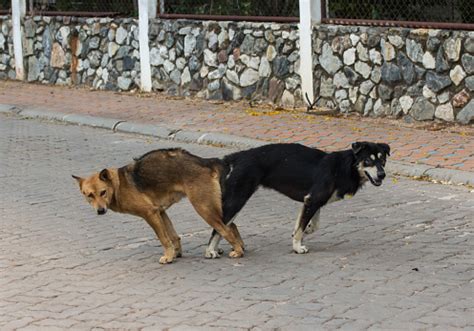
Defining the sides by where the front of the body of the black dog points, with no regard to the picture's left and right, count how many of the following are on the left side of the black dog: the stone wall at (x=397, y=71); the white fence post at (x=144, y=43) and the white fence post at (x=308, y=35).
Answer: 3

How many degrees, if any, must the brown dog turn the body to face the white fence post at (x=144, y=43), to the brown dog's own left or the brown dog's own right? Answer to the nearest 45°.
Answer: approximately 90° to the brown dog's own right

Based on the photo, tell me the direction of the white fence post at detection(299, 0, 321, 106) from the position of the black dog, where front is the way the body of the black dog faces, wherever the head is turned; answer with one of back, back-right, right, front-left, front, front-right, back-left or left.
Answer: left

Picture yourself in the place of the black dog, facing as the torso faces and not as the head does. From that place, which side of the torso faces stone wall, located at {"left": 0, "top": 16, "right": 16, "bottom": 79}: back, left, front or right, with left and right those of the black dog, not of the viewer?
left

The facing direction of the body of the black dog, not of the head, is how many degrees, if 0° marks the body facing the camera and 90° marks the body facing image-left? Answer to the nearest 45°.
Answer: approximately 270°

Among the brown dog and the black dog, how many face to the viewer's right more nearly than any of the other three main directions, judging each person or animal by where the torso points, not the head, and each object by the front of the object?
1

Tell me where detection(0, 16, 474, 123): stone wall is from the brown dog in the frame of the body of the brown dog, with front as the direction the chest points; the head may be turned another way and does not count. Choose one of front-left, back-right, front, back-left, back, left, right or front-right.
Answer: right

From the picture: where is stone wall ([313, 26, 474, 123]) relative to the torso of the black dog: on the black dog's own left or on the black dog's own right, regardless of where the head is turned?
on the black dog's own left

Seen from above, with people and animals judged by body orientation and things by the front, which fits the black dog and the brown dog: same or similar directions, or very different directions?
very different directions

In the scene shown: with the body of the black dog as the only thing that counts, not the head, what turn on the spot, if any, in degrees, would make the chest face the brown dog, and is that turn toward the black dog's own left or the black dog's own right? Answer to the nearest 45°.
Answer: approximately 180°

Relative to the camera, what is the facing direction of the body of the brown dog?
to the viewer's left

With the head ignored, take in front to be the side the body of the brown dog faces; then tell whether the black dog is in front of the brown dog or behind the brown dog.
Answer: behind

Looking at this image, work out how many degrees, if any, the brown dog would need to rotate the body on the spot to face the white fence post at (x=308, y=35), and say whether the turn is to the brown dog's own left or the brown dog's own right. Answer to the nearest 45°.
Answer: approximately 90° to the brown dog's own right
